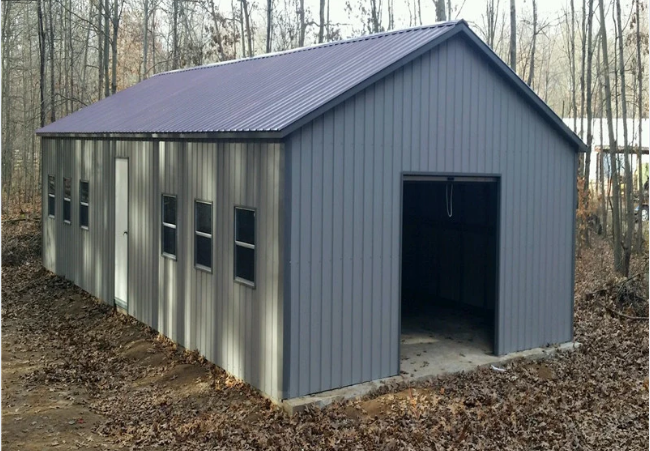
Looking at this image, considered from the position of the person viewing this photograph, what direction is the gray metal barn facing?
facing the viewer and to the right of the viewer

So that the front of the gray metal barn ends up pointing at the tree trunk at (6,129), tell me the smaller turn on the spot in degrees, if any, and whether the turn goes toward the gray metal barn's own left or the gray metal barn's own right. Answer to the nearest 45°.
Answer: approximately 180°
